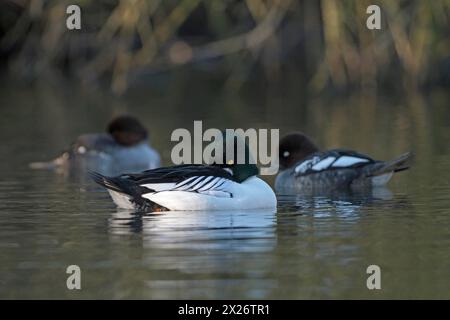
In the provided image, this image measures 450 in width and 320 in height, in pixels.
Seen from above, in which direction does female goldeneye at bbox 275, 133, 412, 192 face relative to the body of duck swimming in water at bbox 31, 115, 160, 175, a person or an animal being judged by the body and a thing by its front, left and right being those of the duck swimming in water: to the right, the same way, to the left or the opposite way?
the opposite way

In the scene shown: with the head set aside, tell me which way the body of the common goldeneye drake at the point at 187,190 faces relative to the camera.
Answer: to the viewer's right

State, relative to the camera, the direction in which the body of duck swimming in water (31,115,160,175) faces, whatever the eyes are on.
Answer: to the viewer's right

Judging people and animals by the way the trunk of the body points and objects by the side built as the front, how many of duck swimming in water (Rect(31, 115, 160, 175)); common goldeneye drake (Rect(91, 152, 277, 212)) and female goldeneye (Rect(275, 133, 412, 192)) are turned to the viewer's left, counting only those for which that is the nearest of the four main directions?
1

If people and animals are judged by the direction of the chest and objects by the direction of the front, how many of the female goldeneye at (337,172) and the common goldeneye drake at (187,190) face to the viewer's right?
1

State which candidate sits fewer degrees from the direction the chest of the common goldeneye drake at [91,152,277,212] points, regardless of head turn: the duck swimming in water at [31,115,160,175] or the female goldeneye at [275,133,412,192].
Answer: the female goldeneye

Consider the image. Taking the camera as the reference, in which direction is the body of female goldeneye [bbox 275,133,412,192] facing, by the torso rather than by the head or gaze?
to the viewer's left

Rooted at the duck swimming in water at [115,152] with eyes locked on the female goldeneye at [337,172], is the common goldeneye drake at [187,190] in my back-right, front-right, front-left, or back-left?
front-right

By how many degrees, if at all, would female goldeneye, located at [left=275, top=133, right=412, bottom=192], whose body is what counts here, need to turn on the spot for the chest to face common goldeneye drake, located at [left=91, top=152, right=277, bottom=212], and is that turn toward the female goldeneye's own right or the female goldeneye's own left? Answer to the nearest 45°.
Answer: approximately 45° to the female goldeneye's own left

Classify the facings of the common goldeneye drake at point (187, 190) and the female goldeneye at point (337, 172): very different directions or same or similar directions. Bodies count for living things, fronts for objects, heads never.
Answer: very different directions
